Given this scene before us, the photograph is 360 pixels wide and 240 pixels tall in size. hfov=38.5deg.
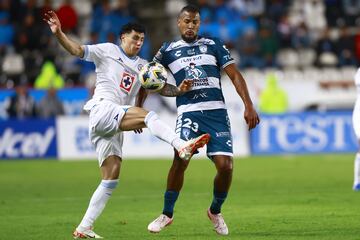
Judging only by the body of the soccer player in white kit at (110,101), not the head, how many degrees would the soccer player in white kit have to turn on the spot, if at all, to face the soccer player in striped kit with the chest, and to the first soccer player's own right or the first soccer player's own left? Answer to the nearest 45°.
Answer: approximately 45° to the first soccer player's own left

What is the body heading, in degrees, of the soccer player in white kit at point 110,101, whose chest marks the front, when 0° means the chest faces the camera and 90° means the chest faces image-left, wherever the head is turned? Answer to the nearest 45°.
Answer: approximately 315°

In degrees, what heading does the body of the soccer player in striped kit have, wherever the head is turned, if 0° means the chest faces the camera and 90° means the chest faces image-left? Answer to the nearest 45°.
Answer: approximately 0°

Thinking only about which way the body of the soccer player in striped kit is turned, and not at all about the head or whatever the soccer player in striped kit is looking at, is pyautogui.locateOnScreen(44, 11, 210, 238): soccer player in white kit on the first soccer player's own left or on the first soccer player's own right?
on the first soccer player's own right
